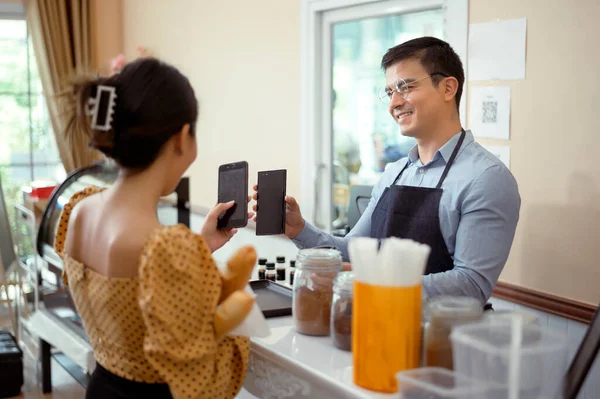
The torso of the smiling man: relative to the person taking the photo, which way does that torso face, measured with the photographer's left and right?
facing the viewer and to the left of the viewer

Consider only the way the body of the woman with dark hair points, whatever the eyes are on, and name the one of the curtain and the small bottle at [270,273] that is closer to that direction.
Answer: the small bottle

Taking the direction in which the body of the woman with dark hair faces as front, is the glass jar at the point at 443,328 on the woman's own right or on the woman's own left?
on the woman's own right

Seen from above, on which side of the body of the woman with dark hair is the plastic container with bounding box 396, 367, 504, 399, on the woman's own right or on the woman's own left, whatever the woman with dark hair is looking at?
on the woman's own right

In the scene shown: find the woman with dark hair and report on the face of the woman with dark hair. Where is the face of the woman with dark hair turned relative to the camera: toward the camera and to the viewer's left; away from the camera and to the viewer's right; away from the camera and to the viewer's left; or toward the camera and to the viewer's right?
away from the camera and to the viewer's right

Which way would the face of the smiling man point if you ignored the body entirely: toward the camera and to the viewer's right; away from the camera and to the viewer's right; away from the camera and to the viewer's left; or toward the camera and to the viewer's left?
toward the camera and to the viewer's left

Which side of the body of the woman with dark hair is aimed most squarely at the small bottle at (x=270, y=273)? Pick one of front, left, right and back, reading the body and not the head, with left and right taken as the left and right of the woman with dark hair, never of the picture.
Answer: front

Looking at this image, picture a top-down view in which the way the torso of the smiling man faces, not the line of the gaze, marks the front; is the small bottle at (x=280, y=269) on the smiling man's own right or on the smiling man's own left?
on the smiling man's own right

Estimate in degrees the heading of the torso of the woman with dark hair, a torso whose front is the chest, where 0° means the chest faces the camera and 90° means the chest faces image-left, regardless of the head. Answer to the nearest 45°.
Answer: approximately 225°

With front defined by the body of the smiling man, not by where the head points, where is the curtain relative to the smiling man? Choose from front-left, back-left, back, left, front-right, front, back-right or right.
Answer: right

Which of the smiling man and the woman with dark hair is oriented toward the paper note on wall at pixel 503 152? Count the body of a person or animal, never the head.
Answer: the woman with dark hair

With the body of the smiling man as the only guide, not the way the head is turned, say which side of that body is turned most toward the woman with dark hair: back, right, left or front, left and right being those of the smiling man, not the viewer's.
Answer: front

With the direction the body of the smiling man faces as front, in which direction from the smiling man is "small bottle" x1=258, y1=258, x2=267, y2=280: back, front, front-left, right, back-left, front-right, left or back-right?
front-right

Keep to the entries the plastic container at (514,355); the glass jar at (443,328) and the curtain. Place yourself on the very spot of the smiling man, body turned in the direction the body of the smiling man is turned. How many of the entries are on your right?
1

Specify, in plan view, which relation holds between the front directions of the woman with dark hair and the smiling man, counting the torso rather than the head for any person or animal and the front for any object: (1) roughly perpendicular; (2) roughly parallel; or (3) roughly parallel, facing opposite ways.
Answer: roughly parallel, facing opposite ways

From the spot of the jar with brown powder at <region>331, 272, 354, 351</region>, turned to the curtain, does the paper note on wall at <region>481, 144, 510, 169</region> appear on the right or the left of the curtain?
right

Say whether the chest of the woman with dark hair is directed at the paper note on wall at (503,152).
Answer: yes

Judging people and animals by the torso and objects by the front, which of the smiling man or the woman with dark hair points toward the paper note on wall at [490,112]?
the woman with dark hair

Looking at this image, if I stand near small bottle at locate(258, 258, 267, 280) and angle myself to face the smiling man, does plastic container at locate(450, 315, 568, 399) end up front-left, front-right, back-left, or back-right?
front-right
